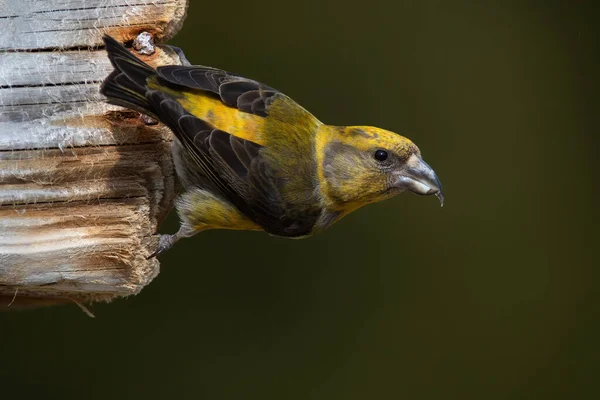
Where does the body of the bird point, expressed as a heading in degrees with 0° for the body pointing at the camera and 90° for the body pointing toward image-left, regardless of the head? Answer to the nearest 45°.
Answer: approximately 270°
